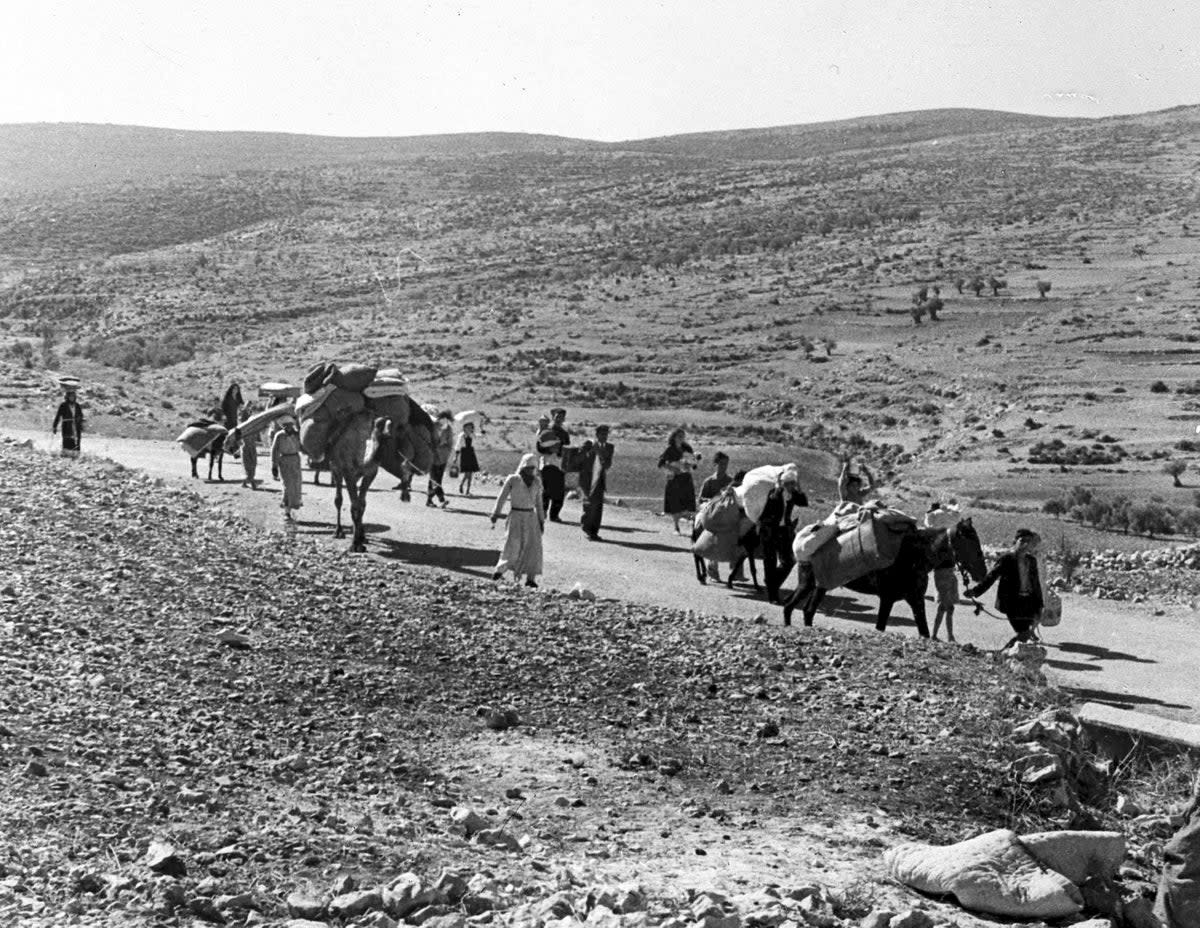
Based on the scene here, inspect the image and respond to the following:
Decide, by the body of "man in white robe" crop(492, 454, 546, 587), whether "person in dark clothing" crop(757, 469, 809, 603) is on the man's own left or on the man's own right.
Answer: on the man's own left

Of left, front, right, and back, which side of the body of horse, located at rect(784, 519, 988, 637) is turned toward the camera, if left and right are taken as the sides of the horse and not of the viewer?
right

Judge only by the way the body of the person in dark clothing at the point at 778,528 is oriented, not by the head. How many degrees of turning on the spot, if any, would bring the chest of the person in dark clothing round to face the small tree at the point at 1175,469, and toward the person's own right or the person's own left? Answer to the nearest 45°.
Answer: approximately 90° to the person's own left

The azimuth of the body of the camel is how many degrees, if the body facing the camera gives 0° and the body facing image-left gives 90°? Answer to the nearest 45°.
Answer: approximately 315°

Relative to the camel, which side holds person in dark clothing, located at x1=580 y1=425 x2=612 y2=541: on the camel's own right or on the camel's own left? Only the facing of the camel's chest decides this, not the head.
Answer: on the camel's own left

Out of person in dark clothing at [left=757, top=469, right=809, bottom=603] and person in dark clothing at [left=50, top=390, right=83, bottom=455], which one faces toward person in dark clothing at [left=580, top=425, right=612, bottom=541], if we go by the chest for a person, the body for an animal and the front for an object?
person in dark clothing at [left=50, top=390, right=83, bottom=455]
